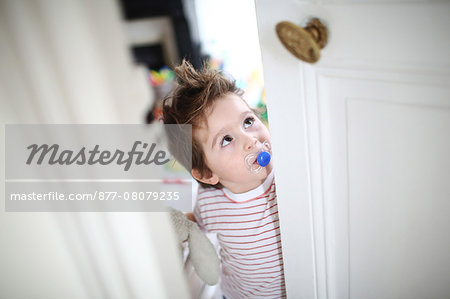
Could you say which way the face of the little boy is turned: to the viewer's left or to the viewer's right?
to the viewer's right

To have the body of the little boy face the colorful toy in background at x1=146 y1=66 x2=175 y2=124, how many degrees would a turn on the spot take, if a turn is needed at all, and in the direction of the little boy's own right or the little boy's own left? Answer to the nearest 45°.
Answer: approximately 135° to the little boy's own left

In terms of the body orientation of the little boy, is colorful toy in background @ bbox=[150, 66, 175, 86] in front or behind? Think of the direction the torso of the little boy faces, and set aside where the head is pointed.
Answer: behind

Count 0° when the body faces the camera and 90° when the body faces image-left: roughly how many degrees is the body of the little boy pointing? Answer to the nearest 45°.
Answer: approximately 315°
